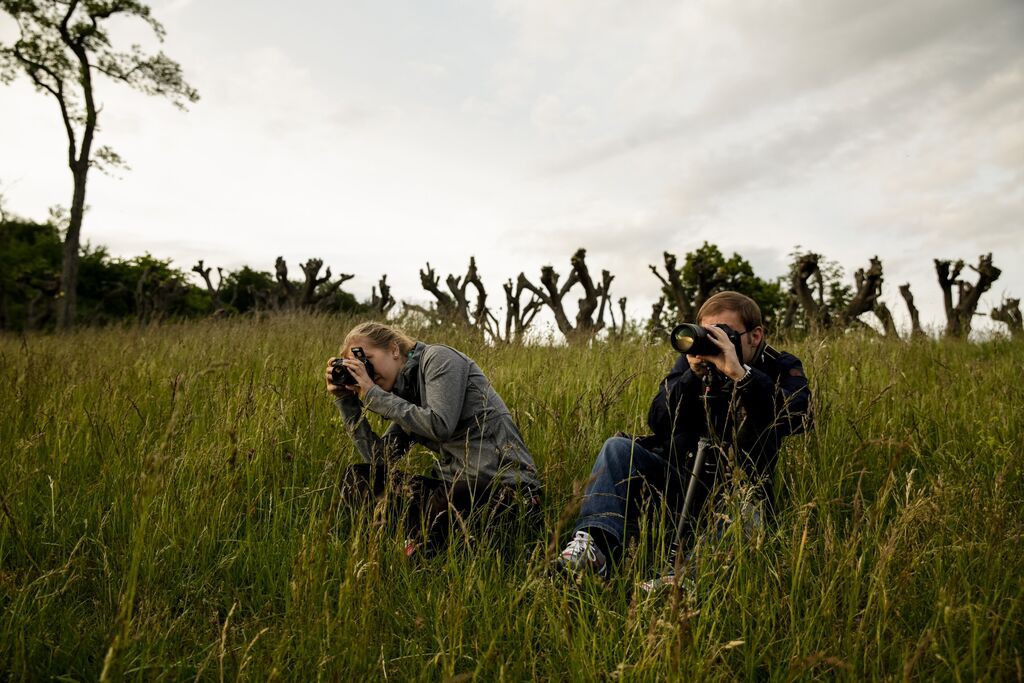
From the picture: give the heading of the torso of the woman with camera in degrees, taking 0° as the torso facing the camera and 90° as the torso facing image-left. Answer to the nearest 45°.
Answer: approximately 90°

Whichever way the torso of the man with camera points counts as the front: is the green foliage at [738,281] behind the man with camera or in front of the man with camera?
behind

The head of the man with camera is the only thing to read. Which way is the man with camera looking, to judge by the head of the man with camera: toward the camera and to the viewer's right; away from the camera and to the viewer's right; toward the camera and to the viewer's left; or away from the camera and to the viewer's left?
toward the camera and to the viewer's left

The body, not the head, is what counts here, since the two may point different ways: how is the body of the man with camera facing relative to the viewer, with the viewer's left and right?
facing the viewer and to the left of the viewer

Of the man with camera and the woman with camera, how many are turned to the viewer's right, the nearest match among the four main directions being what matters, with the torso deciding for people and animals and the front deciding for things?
0

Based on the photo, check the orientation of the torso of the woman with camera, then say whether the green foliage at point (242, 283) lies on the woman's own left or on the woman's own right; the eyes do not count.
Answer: on the woman's own right

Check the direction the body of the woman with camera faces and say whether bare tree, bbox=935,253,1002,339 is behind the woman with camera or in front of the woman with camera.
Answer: behind

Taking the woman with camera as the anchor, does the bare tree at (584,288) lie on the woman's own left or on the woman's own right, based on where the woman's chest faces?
on the woman's own right

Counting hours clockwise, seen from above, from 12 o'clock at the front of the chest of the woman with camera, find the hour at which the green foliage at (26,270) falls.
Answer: The green foliage is roughly at 2 o'clock from the woman with camera.
